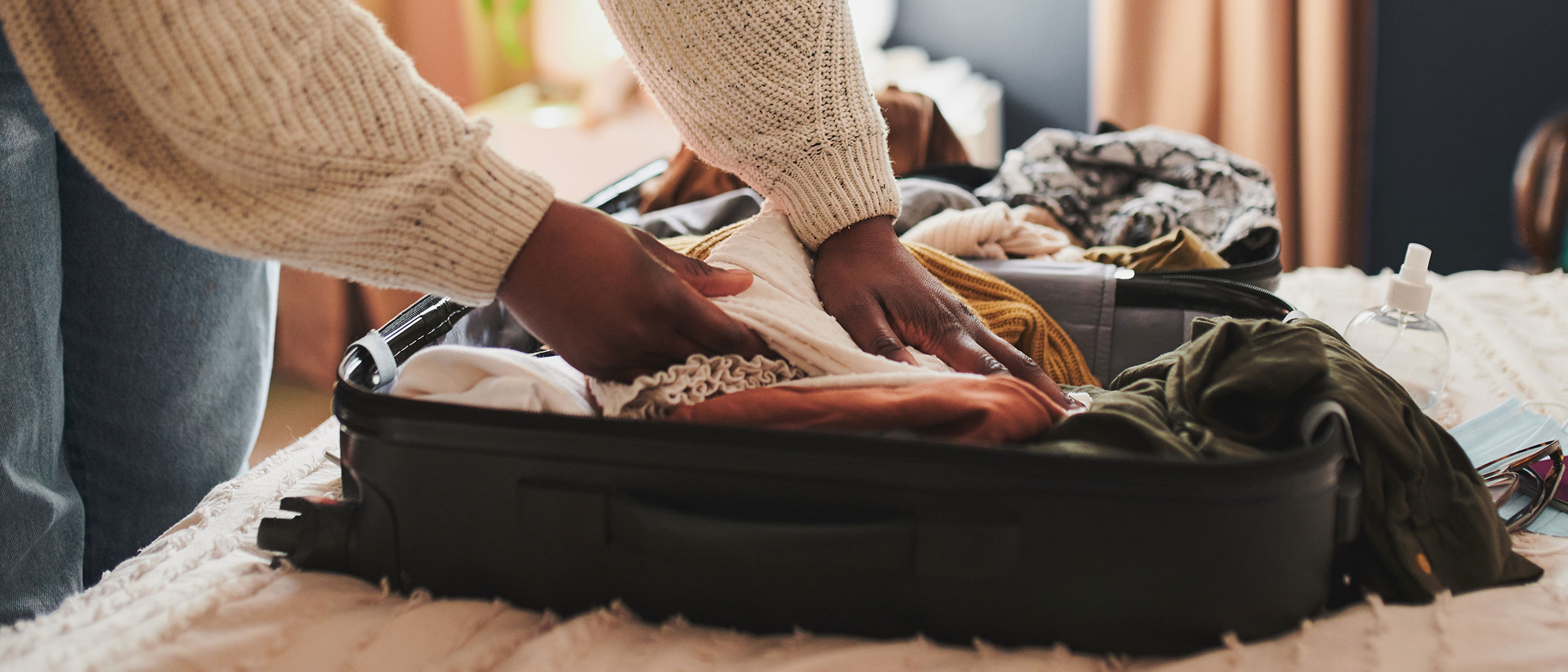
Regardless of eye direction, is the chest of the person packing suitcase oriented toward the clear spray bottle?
yes

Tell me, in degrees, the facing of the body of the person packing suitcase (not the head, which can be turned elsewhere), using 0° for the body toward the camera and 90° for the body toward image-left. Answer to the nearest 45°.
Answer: approximately 270°
